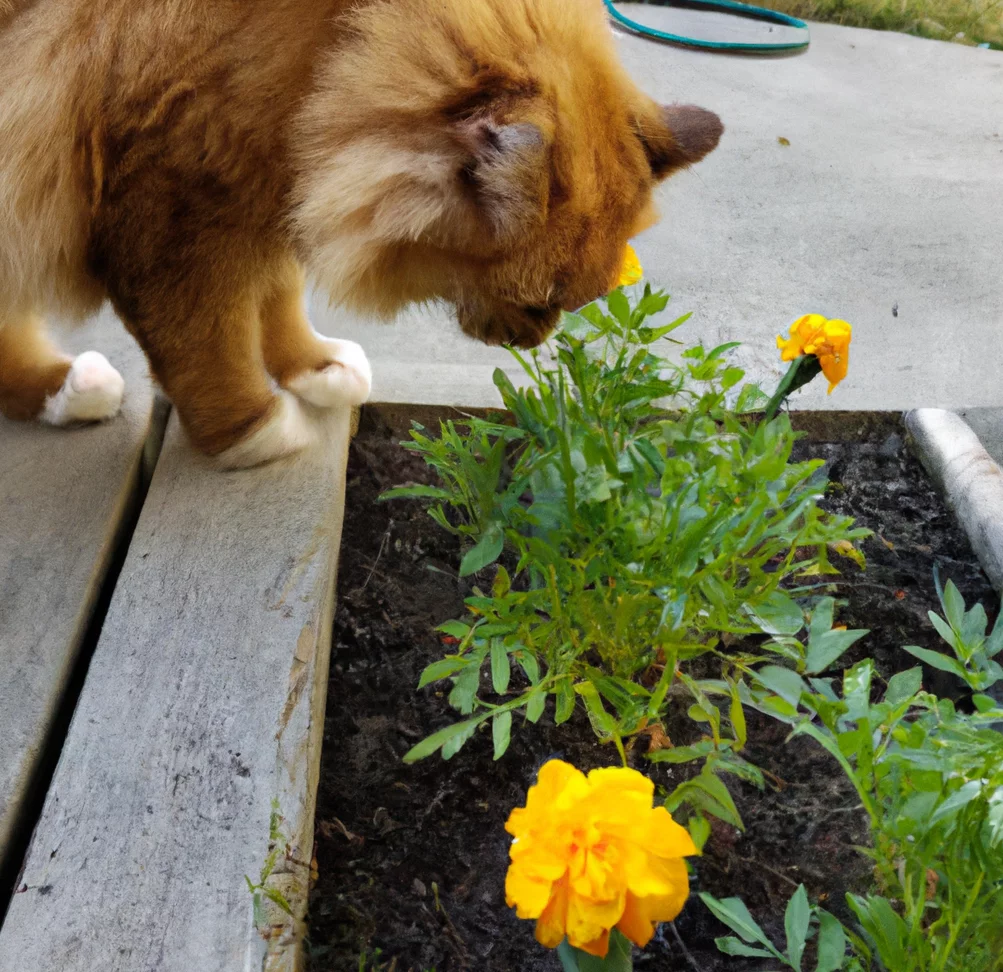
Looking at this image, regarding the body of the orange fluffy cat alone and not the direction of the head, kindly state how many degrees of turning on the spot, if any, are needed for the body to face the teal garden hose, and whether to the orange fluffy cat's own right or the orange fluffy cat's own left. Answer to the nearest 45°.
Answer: approximately 45° to the orange fluffy cat's own left

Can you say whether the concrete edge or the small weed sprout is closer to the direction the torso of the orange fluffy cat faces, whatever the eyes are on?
the concrete edge

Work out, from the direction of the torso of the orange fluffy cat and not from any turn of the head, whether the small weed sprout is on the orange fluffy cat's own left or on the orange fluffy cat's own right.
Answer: on the orange fluffy cat's own right

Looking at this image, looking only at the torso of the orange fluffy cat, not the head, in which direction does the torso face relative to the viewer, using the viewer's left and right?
facing to the right of the viewer
